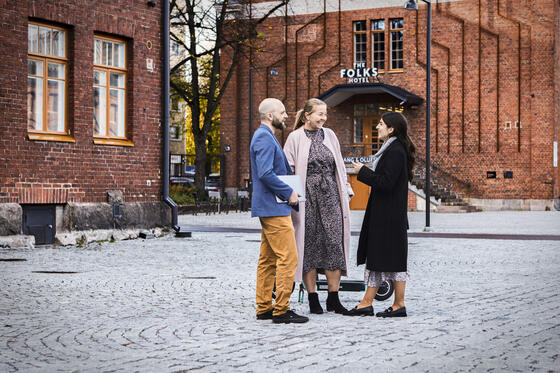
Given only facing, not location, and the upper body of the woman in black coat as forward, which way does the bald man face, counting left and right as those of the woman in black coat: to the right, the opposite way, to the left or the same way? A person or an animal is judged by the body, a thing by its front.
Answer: the opposite way

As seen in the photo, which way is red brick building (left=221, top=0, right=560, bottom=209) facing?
toward the camera

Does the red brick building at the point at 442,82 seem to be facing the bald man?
yes

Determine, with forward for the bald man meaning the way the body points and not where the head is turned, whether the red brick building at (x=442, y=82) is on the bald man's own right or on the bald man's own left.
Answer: on the bald man's own left

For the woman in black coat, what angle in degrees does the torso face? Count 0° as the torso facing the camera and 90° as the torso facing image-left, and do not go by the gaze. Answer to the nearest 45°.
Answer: approximately 90°

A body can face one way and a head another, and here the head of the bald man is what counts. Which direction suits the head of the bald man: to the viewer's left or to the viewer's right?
to the viewer's right

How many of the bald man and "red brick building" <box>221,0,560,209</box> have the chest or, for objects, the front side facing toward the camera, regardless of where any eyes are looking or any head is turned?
1

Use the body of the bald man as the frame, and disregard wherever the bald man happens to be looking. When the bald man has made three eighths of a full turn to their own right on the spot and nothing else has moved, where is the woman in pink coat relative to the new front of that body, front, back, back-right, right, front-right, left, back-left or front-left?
back

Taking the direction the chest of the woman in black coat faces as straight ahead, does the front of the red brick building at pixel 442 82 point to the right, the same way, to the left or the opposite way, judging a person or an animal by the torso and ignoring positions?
to the left

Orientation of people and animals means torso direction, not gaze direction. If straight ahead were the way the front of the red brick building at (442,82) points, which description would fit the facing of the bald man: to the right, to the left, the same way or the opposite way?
to the left

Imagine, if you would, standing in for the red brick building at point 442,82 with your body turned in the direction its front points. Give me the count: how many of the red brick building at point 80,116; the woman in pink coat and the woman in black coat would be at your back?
0

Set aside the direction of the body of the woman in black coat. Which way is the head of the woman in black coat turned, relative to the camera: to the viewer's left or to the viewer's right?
to the viewer's left

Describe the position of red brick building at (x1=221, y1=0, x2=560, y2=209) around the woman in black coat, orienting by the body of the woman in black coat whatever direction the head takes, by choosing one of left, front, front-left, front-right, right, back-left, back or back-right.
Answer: right

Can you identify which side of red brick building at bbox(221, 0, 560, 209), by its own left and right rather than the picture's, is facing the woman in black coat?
front

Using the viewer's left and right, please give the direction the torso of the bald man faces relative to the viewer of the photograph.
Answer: facing to the right of the viewer

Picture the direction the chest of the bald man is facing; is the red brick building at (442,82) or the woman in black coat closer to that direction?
the woman in black coat

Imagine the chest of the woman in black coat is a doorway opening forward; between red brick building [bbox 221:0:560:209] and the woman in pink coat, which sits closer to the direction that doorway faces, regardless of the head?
the woman in pink coat

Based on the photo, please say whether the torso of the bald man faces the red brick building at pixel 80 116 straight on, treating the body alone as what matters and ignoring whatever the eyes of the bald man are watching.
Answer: no
